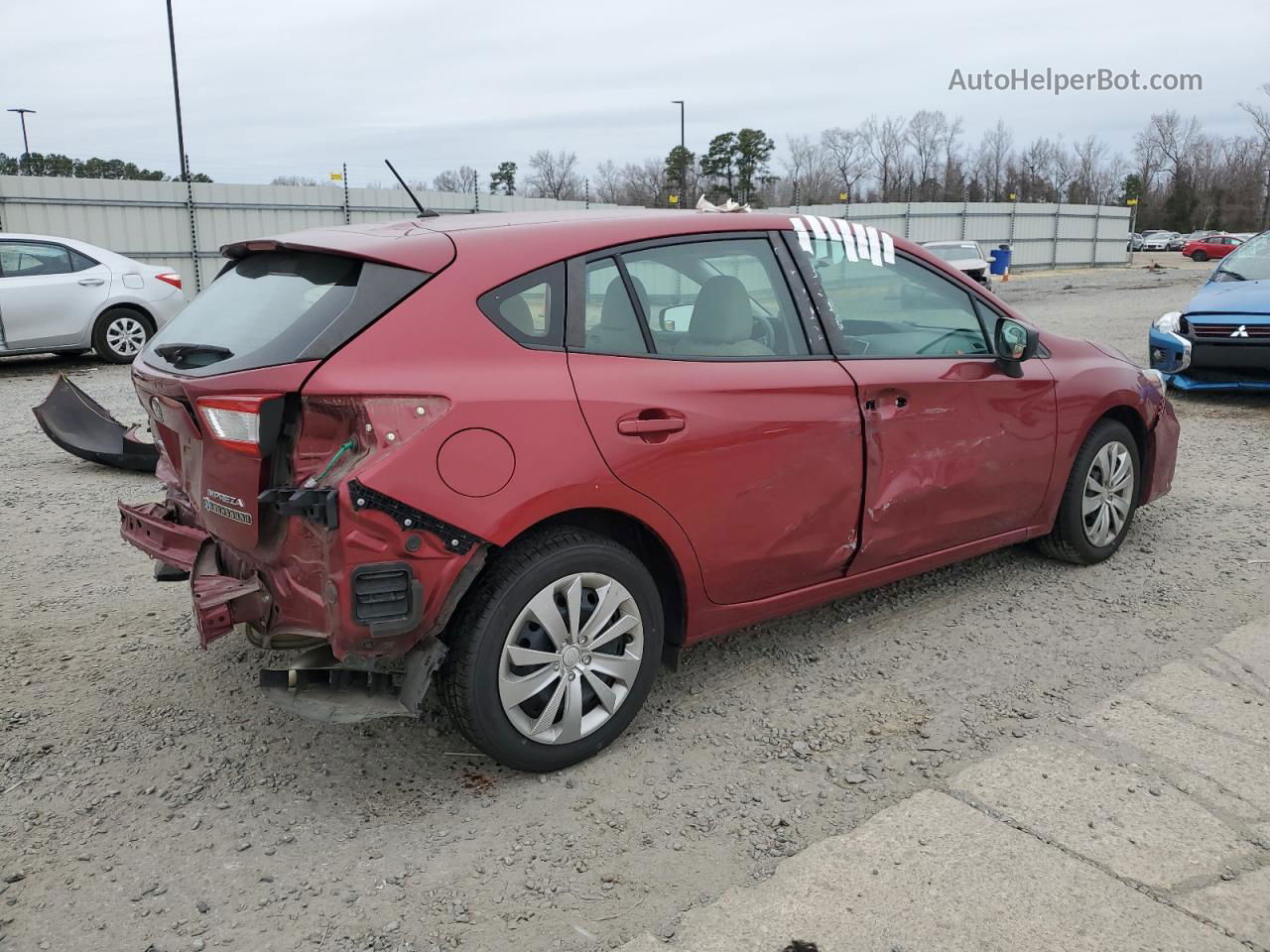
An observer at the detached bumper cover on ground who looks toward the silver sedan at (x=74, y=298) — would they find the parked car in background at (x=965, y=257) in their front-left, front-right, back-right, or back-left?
front-right

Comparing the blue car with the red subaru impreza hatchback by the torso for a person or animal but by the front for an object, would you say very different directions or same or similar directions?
very different directions

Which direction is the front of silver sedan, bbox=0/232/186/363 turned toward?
to the viewer's left

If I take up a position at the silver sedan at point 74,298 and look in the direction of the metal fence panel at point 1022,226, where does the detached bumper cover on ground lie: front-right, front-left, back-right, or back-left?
back-right

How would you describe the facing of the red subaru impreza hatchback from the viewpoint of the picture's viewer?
facing away from the viewer and to the right of the viewer

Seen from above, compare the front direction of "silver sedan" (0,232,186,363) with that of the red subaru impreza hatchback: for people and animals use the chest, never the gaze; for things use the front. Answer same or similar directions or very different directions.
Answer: very different directions

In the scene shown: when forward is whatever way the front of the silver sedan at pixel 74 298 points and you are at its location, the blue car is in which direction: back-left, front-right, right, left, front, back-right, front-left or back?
back-left

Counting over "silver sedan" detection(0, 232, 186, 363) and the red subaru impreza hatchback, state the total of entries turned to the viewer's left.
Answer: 1

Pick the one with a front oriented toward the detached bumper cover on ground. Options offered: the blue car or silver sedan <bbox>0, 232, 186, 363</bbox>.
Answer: the blue car

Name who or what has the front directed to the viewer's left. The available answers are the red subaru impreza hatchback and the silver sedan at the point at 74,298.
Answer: the silver sedan

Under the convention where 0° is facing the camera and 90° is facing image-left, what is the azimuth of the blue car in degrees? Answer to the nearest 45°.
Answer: approximately 45°
